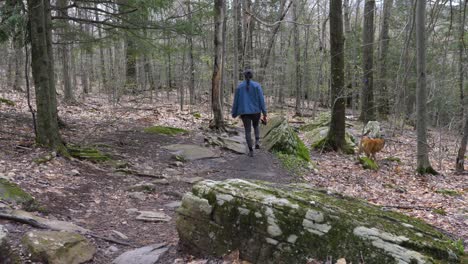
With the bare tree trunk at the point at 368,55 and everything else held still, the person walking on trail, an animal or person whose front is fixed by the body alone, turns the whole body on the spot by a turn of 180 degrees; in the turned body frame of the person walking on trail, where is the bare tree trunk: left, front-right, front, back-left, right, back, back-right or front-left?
back-left

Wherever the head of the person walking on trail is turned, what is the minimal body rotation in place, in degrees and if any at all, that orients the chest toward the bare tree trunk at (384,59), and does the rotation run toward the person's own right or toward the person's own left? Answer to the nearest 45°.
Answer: approximately 45° to the person's own right

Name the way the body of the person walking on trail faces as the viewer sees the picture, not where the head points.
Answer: away from the camera

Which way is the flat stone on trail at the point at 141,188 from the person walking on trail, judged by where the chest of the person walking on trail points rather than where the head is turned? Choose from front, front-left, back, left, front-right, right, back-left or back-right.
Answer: back-left

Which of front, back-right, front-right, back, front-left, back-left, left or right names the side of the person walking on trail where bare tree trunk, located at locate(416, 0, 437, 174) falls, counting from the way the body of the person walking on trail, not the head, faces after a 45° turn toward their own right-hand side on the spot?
front-right
